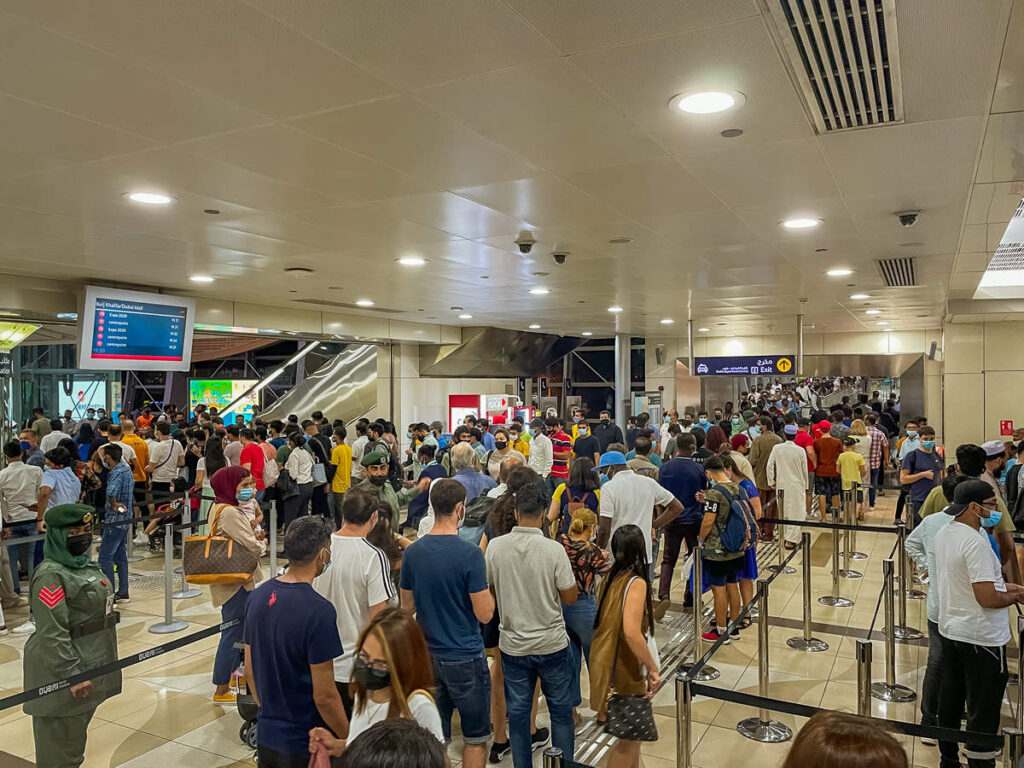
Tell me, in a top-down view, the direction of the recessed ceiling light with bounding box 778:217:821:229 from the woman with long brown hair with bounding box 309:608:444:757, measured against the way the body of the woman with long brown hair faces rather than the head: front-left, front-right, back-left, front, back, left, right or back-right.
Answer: back

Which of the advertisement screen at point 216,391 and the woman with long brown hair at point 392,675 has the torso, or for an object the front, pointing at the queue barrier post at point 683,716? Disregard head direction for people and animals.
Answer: the advertisement screen

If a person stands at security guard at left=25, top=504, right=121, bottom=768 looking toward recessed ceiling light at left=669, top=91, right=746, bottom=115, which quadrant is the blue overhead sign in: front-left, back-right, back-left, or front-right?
front-left

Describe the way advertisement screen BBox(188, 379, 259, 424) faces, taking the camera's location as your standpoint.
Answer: facing the viewer

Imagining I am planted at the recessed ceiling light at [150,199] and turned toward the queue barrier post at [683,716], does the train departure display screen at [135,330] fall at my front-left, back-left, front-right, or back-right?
back-left

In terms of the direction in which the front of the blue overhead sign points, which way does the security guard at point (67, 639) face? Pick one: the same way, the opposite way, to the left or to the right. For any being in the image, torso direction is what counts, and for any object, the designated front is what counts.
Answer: to the left

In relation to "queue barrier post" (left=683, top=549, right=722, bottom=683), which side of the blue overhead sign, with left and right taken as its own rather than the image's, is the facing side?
front

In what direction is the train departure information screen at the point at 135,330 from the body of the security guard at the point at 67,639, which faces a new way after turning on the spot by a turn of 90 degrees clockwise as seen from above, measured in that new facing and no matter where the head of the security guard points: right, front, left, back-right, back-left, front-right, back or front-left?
back-right

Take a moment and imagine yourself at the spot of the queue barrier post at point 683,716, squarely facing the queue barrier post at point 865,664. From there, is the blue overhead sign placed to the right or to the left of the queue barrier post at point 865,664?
left

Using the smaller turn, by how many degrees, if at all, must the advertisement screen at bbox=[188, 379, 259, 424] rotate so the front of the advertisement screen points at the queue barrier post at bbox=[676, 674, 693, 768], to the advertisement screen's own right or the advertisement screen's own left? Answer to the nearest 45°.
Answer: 0° — it already faces it

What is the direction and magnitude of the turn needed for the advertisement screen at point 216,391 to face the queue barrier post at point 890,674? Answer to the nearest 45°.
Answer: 0° — it already faces it

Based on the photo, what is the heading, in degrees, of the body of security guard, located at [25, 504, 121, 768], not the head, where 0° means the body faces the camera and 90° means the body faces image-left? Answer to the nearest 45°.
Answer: approximately 315°

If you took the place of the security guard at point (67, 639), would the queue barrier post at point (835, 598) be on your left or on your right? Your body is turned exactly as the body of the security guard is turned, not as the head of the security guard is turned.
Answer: on your left
